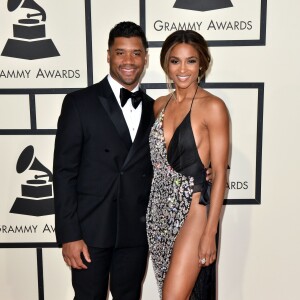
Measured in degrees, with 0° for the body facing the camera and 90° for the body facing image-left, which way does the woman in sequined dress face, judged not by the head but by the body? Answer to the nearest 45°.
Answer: approximately 45°

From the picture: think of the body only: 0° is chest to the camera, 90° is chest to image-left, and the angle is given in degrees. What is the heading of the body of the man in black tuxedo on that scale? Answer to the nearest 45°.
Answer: approximately 315°
